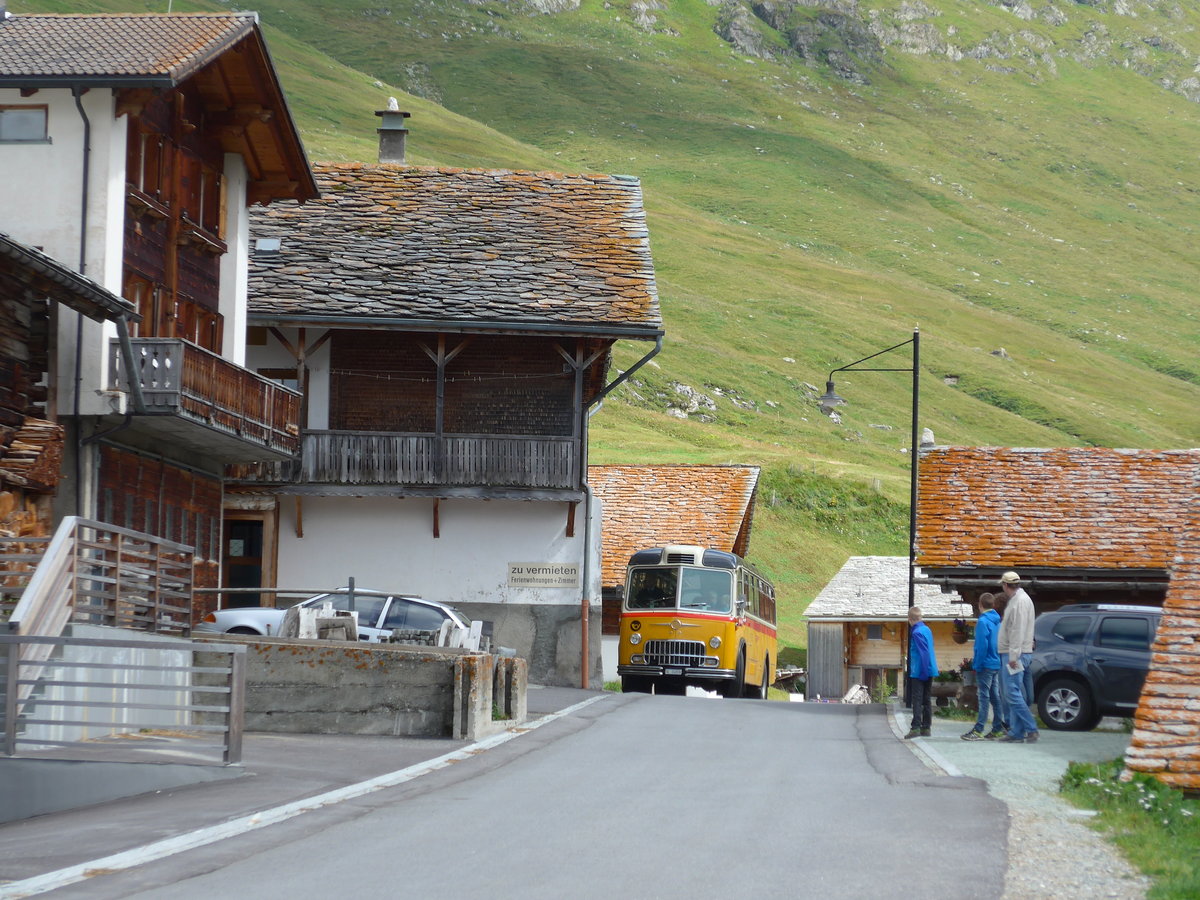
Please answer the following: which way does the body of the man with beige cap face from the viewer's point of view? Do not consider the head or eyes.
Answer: to the viewer's left

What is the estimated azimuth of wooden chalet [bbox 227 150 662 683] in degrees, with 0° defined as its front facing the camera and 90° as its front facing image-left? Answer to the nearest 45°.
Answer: approximately 0°

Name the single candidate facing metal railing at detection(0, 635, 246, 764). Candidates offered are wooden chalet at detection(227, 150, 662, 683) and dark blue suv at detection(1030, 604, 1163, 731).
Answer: the wooden chalet

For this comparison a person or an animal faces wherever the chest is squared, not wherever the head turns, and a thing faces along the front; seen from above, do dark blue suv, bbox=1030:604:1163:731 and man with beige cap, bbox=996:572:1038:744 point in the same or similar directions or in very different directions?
very different directions

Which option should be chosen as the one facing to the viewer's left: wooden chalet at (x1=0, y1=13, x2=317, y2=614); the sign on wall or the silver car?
the silver car

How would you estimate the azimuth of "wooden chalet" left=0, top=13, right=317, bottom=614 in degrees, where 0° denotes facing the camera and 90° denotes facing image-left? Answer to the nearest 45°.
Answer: approximately 315°

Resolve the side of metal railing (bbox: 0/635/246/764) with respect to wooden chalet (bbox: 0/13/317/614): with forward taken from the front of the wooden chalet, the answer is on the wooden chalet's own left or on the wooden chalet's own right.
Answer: on the wooden chalet's own right

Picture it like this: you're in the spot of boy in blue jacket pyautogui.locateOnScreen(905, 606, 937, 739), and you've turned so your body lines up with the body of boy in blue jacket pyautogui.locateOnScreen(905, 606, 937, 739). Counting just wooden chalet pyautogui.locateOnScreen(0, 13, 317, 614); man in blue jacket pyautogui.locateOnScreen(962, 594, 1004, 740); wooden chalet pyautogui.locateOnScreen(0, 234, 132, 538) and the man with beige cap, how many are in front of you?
2
